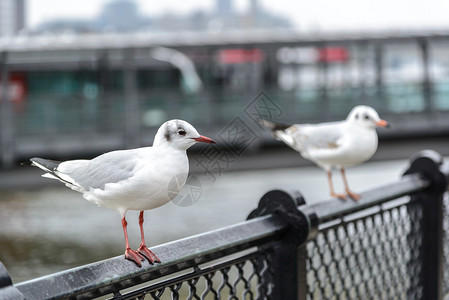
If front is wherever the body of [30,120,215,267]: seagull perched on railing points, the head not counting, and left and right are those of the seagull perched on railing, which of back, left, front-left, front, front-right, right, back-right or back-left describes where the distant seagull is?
front-left

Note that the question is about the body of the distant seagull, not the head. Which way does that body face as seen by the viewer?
to the viewer's right

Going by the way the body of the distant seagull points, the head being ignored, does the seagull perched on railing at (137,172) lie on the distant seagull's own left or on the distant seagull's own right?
on the distant seagull's own right

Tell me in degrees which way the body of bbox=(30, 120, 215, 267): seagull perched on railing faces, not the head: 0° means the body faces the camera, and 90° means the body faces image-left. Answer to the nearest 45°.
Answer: approximately 270°

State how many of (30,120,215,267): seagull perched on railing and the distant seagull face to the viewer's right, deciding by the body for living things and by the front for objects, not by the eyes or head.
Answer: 2
